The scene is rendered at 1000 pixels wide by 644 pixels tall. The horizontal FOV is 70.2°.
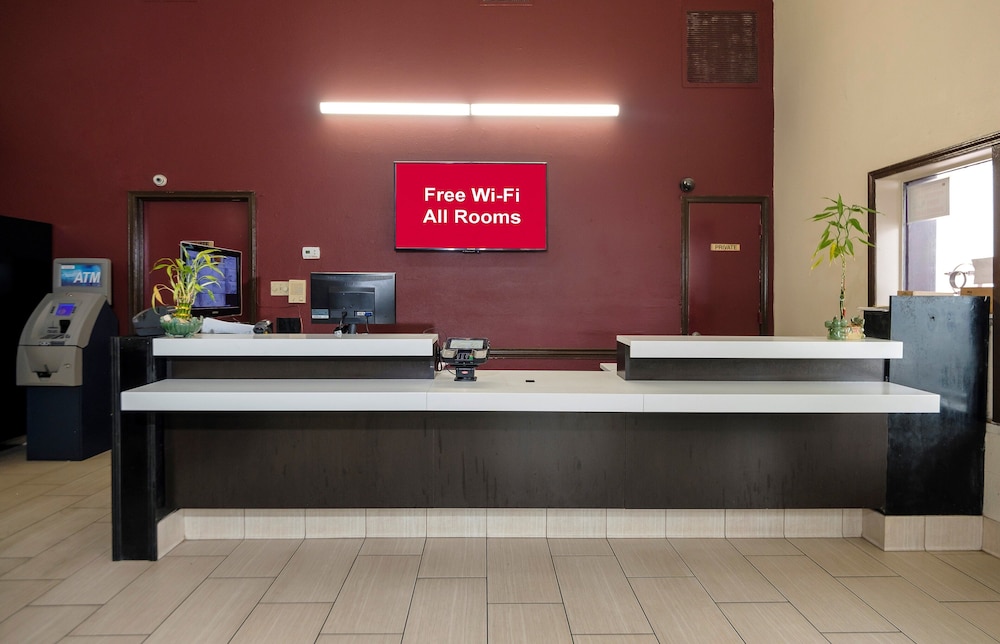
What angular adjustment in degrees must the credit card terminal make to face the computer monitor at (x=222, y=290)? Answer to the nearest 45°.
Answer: approximately 135° to its right

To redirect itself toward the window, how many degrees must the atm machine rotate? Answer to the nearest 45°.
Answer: approximately 90° to its left

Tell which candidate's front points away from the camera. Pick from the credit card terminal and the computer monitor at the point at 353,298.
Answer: the computer monitor

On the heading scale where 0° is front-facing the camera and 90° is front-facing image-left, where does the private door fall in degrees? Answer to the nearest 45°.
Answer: approximately 0°

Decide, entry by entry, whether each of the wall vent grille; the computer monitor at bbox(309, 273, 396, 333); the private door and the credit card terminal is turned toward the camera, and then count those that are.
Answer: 3

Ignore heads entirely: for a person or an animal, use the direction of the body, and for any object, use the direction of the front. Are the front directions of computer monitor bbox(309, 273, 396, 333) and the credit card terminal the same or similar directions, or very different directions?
very different directions
